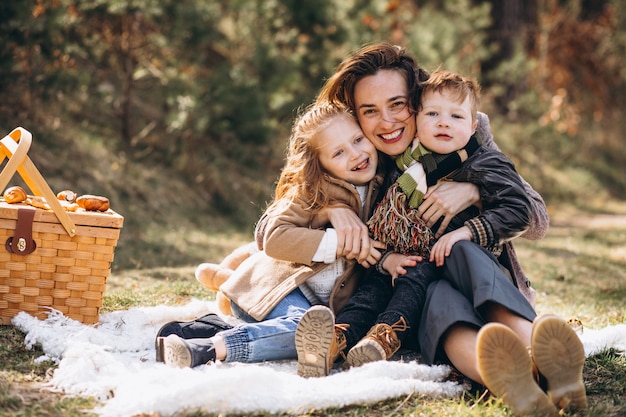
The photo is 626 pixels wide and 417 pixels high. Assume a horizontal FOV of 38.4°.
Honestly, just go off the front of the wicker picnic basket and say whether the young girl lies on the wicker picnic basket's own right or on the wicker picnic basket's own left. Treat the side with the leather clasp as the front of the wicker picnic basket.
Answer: on the wicker picnic basket's own left

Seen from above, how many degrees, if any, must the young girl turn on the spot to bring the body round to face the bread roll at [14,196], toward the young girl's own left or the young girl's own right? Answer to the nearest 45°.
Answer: approximately 135° to the young girl's own right

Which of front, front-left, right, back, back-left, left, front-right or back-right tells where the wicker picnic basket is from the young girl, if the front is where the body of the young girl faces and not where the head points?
back-right

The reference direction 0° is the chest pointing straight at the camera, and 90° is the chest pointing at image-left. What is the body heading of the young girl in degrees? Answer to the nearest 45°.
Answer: approximately 315°
